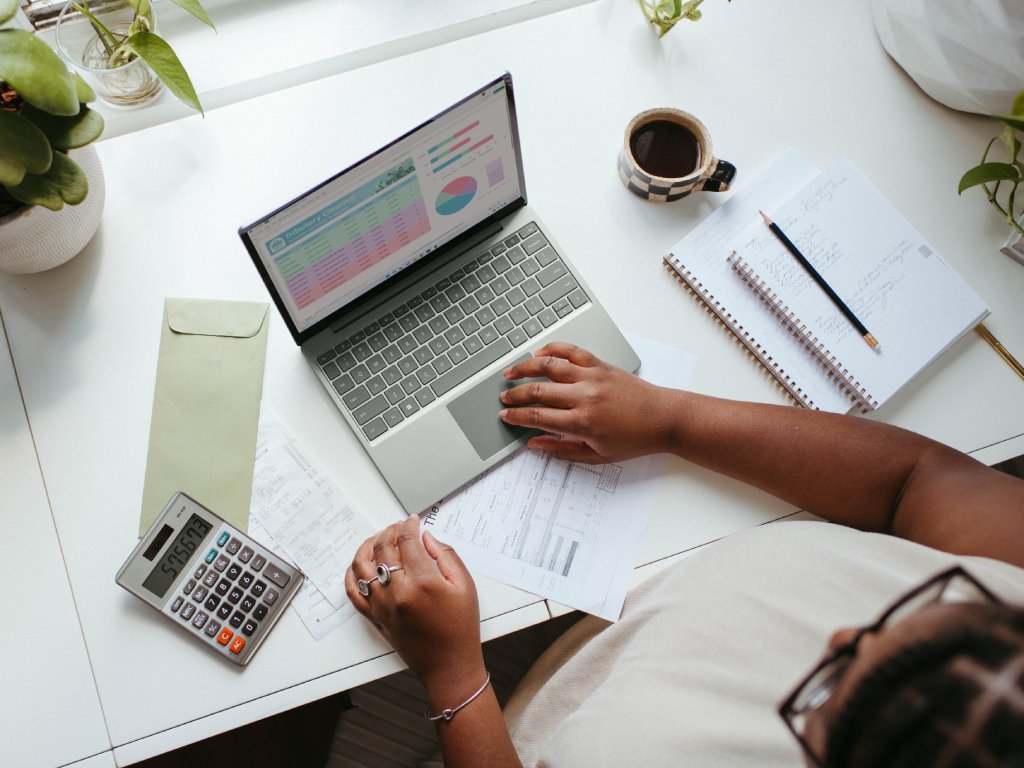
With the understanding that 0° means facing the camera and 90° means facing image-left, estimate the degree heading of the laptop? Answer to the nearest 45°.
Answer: approximately 315°

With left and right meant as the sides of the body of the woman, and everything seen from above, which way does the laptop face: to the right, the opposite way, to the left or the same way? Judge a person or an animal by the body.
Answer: the opposite way

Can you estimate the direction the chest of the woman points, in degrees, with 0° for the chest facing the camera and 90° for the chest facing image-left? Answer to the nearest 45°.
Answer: approximately 135°

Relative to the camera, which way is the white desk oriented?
toward the camera
